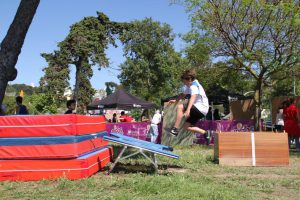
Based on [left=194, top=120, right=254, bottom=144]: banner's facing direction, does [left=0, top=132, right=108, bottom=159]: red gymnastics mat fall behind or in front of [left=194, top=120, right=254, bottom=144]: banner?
in front

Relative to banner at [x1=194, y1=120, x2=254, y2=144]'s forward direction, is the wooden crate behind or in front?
in front

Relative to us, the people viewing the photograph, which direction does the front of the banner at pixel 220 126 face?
facing the viewer

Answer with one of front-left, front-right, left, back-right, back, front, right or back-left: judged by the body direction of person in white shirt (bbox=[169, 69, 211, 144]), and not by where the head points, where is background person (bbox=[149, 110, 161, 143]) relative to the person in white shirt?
right

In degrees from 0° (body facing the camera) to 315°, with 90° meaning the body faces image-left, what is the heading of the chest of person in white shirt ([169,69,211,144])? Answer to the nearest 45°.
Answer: approximately 90°

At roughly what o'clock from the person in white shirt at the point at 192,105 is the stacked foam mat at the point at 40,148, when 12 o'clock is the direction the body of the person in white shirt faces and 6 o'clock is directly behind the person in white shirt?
The stacked foam mat is roughly at 11 o'clock from the person in white shirt.

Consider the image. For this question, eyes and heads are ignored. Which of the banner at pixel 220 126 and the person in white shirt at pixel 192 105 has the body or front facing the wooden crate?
the banner

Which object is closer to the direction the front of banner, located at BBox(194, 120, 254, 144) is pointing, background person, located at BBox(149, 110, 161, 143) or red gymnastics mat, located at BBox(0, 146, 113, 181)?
the red gymnastics mat

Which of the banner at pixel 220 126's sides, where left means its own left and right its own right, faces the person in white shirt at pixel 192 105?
front

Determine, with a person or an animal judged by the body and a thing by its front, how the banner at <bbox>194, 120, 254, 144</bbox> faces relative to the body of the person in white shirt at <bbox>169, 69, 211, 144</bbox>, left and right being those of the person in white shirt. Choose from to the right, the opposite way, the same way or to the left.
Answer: to the left

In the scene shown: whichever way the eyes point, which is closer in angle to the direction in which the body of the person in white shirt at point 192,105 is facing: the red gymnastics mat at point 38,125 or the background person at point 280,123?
the red gymnastics mat

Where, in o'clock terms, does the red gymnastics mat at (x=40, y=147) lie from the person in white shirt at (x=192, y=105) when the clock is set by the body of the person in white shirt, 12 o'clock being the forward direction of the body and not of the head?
The red gymnastics mat is roughly at 11 o'clock from the person in white shirt.

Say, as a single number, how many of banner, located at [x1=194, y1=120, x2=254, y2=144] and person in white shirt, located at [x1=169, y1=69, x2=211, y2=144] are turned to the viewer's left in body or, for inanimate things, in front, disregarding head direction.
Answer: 1

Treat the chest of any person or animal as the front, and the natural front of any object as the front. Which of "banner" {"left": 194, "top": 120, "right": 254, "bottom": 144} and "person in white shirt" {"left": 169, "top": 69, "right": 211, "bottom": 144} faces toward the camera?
the banner
